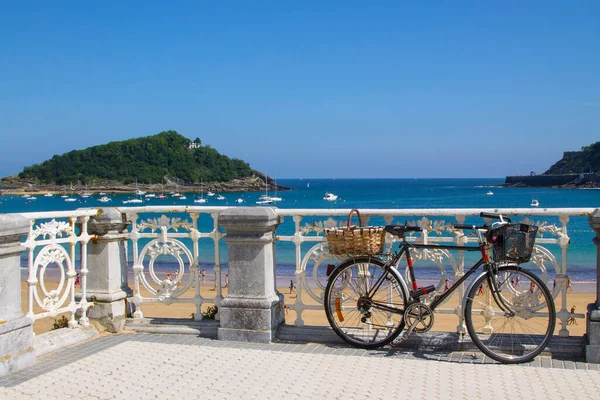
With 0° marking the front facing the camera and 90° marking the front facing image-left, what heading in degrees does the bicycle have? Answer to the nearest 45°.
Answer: approximately 270°

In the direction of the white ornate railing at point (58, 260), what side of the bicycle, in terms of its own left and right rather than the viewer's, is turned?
back
